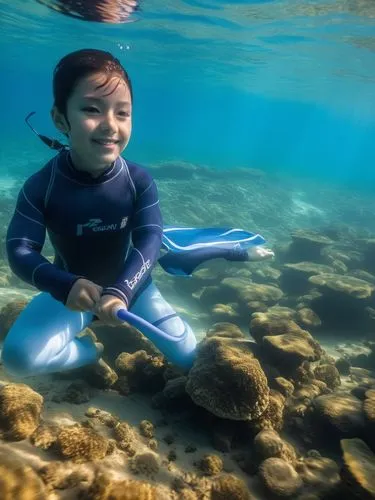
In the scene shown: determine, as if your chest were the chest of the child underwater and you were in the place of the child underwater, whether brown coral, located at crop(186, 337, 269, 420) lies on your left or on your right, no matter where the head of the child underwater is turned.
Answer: on your left

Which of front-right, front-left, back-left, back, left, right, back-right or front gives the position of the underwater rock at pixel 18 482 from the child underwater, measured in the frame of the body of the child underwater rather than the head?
front

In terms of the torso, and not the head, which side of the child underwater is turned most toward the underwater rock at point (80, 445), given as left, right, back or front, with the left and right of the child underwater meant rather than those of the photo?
front

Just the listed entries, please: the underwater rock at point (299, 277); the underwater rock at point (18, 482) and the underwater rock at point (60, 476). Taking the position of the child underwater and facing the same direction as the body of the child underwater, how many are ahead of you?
2

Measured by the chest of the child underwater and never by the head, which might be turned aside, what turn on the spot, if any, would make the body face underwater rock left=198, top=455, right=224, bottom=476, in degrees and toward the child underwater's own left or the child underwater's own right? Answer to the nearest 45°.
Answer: approximately 45° to the child underwater's own left

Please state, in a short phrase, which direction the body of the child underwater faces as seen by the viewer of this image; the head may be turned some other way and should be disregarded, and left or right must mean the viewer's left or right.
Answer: facing the viewer

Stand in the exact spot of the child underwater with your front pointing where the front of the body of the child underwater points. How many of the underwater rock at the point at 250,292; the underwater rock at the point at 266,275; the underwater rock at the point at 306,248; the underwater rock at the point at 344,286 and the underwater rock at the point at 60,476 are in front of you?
1

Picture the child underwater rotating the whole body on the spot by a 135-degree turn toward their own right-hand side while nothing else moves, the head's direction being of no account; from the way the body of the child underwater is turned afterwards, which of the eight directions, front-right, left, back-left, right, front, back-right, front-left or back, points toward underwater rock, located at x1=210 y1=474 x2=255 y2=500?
back

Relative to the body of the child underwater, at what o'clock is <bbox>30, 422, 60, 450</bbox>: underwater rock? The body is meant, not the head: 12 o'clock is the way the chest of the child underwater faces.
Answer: The underwater rock is roughly at 12 o'clock from the child underwater.

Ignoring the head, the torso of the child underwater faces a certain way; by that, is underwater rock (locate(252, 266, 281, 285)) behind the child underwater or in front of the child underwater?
behind
